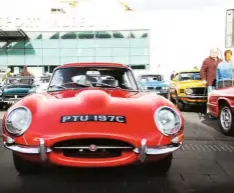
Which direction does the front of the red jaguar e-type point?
toward the camera

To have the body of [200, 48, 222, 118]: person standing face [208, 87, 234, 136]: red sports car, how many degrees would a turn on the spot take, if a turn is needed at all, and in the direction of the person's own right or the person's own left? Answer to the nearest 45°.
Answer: approximately 45° to the person's own right

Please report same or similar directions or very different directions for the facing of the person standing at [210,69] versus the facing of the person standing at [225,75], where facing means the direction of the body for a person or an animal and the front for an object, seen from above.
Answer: same or similar directions

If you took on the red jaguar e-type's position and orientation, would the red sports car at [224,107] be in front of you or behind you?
behind

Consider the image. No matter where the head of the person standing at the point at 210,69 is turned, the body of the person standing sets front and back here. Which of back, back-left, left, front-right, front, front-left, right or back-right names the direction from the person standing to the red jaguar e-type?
front-right

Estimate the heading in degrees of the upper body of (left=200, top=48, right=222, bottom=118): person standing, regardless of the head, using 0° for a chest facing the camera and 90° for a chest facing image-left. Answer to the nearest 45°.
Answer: approximately 315°

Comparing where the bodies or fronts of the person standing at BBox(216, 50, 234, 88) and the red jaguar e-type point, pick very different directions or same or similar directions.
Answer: same or similar directions

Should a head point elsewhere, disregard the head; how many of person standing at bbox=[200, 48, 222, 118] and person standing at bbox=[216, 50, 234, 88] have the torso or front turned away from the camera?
0

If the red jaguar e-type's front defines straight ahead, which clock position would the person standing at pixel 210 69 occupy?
The person standing is roughly at 7 o'clock from the red jaguar e-type.

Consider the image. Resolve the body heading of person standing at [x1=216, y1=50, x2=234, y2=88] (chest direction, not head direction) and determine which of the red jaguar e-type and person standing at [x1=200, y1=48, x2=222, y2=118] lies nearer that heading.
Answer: the red jaguar e-type
